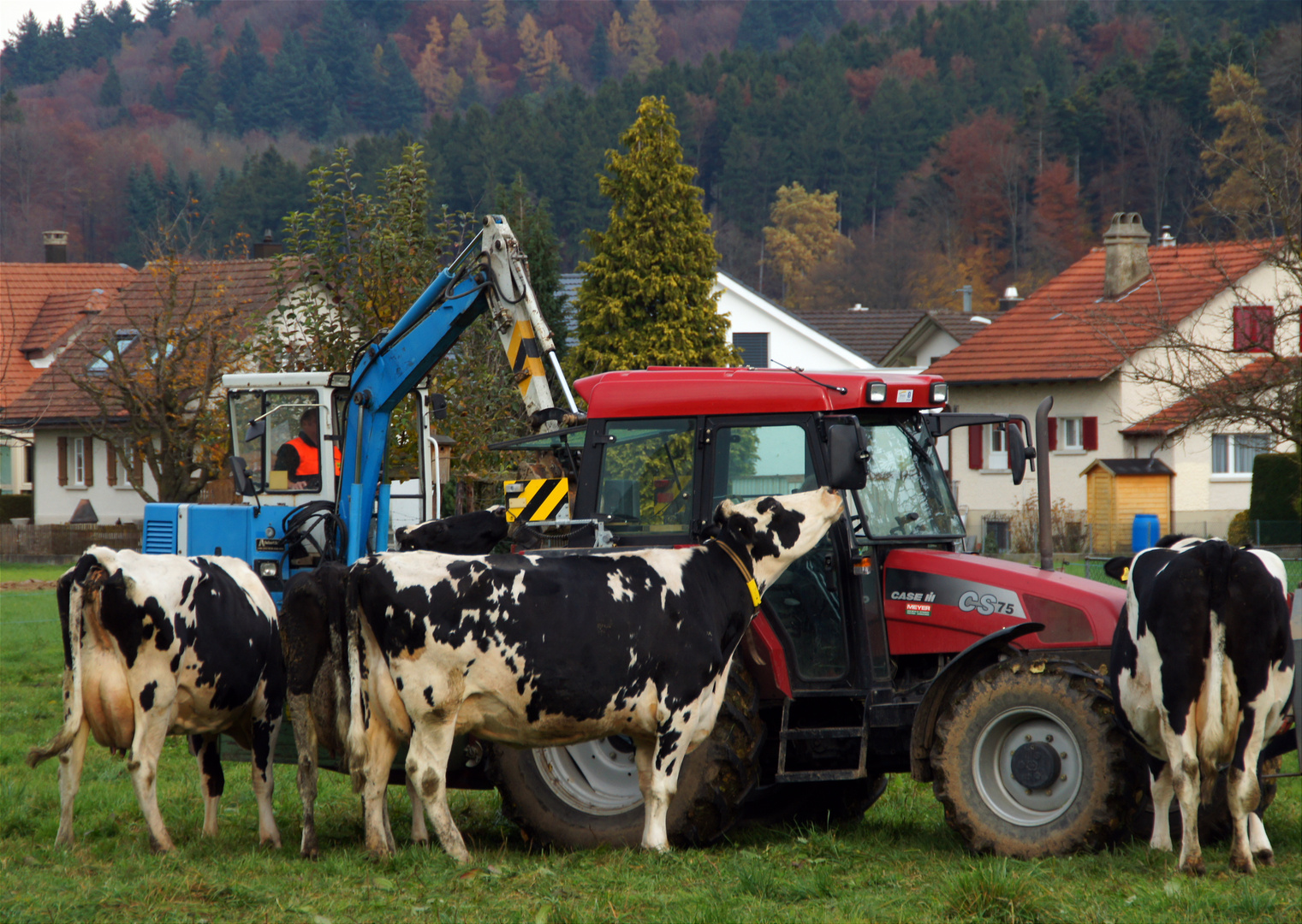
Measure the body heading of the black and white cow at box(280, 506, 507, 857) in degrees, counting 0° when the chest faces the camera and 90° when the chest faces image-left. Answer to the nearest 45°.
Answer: approximately 225°

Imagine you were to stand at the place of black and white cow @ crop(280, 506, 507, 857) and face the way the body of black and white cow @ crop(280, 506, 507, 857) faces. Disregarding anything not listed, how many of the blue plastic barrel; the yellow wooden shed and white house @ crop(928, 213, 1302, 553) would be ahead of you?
3

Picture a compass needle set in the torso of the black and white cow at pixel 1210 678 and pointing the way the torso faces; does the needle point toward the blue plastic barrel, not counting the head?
yes

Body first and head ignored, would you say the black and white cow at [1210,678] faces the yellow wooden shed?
yes

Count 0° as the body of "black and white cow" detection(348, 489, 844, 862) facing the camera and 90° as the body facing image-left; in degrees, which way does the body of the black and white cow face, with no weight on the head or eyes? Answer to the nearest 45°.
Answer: approximately 270°

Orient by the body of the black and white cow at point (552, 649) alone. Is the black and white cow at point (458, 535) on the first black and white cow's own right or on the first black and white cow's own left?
on the first black and white cow's own left

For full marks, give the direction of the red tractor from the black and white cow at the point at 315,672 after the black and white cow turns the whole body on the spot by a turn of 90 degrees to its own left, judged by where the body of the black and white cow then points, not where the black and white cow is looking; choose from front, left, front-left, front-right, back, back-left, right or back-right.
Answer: back-right

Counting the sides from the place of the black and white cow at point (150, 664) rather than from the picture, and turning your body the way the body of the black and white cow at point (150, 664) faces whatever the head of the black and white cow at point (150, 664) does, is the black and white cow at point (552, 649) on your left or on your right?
on your right

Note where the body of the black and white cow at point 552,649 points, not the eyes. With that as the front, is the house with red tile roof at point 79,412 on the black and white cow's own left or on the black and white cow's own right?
on the black and white cow's own left

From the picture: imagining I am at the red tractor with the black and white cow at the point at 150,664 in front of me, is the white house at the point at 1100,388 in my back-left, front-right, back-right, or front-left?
back-right

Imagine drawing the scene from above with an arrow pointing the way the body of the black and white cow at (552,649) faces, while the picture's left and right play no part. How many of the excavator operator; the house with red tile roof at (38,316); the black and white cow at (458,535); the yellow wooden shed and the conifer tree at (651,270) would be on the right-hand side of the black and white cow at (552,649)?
0

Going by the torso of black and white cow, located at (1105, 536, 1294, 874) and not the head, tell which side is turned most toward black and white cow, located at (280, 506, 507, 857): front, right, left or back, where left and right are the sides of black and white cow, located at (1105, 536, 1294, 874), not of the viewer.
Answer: left

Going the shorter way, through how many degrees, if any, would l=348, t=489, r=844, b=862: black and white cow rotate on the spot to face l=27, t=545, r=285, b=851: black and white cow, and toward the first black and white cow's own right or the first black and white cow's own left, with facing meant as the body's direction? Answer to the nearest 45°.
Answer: approximately 180°

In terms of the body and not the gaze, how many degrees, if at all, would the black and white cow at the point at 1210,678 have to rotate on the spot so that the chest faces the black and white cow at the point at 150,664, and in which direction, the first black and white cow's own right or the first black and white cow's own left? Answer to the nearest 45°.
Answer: approximately 90° to the first black and white cow's own left

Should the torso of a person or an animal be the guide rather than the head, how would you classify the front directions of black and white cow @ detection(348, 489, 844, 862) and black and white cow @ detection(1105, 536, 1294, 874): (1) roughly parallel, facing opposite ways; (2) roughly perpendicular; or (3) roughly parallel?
roughly perpendicular

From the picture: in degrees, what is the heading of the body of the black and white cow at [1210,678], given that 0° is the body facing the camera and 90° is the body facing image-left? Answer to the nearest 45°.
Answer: approximately 180°

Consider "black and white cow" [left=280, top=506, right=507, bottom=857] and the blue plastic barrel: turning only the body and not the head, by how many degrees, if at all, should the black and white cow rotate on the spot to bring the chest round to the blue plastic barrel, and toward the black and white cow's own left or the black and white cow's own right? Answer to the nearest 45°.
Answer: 0° — it already faces it
